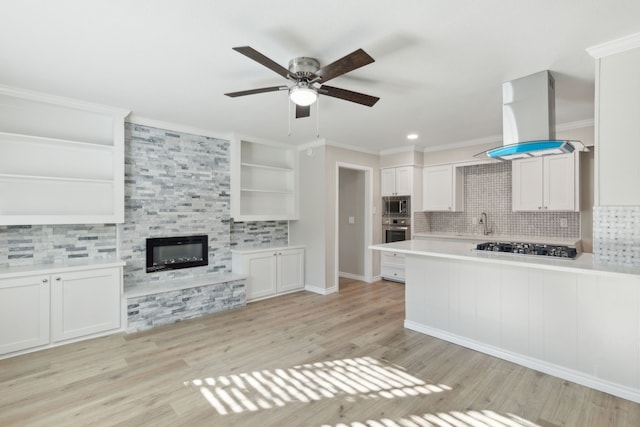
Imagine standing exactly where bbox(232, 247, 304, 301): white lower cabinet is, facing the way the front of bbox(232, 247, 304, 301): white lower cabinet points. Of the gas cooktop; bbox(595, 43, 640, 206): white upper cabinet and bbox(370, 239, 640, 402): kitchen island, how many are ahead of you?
3

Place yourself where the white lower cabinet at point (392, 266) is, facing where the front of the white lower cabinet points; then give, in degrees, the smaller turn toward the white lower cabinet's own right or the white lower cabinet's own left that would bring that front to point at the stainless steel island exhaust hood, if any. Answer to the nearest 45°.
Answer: approximately 45° to the white lower cabinet's own left

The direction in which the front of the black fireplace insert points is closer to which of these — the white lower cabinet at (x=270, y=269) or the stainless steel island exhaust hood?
the stainless steel island exhaust hood
